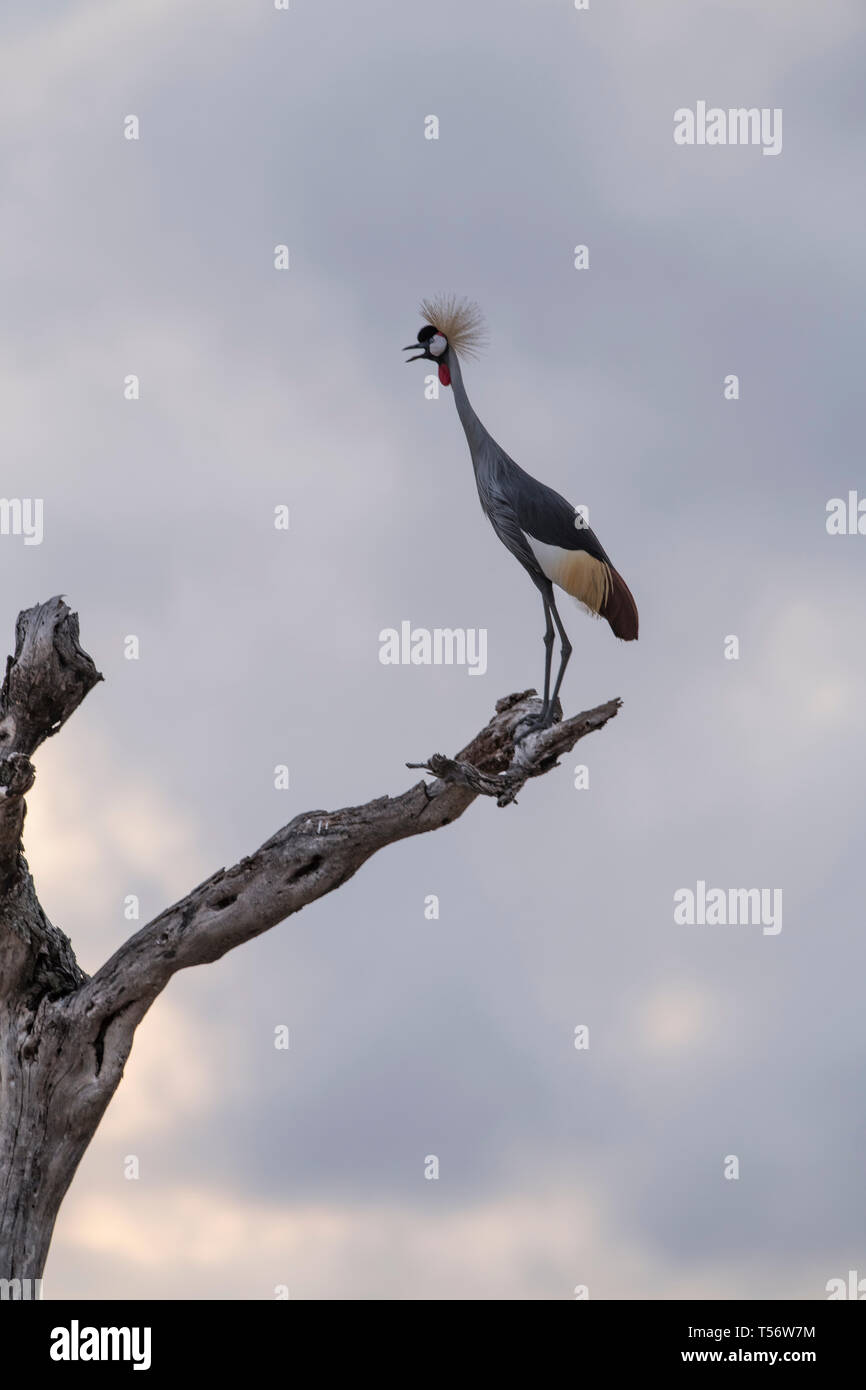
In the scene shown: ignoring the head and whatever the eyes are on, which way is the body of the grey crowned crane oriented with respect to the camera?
to the viewer's left
